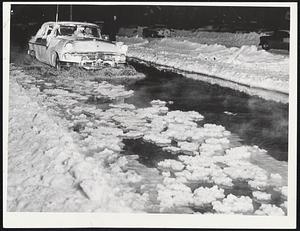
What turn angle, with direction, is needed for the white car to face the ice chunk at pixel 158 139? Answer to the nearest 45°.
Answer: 0° — it already faces it

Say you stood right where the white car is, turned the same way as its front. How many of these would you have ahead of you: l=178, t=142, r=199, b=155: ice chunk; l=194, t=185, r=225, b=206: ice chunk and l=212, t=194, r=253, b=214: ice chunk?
3

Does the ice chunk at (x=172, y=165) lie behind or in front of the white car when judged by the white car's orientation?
in front

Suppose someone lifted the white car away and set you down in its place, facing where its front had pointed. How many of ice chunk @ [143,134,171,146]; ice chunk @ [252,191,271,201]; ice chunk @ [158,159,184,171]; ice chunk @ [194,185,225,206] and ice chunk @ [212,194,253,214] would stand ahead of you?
5

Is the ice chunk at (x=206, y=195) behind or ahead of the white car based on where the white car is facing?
ahead

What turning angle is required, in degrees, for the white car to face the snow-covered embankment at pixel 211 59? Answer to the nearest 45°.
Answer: approximately 45° to its left

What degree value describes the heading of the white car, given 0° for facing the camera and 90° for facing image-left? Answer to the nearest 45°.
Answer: approximately 315°

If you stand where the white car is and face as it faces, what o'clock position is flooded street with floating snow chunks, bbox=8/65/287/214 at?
The flooded street with floating snow chunks is roughly at 1 o'clock from the white car.

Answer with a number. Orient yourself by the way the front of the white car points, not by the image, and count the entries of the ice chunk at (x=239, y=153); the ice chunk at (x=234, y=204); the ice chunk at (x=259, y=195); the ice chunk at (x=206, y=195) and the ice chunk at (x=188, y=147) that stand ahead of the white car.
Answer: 5
